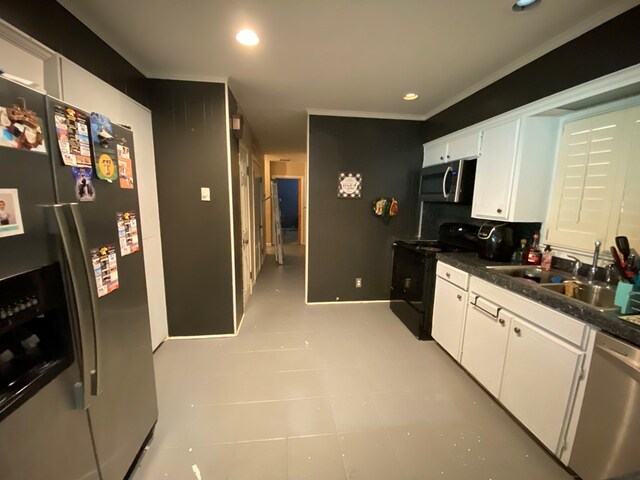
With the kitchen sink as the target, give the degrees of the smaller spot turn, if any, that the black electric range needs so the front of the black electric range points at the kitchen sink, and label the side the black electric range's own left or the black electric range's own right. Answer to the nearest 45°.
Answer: approximately 90° to the black electric range's own left

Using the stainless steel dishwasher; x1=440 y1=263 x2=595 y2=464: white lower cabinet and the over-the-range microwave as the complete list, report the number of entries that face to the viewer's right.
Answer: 0

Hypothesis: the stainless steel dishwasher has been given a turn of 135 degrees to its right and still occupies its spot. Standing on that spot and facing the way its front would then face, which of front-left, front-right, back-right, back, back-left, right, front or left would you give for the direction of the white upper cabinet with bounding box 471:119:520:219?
front-left

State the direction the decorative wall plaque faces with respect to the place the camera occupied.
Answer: facing the viewer

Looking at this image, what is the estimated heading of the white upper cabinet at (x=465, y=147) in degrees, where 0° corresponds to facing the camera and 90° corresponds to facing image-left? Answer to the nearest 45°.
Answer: approximately 45°

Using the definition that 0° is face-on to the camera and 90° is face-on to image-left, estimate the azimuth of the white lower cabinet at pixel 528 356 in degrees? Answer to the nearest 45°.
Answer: approximately 45°

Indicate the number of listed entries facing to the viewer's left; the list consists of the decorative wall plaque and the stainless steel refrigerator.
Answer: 0

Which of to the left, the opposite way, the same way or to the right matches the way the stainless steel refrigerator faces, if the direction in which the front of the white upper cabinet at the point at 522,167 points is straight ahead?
the opposite way

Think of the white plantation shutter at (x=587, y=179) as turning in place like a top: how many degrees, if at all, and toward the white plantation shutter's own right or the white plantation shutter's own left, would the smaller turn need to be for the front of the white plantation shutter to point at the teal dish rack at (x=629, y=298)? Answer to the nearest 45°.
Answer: approximately 45° to the white plantation shutter's own left

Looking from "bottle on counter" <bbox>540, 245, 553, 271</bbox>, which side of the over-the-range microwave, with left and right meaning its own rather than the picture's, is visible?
left

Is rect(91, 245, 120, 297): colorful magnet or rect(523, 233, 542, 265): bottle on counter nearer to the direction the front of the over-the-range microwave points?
the colorful magnet

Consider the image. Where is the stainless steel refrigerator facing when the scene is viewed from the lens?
facing the viewer and to the right of the viewer

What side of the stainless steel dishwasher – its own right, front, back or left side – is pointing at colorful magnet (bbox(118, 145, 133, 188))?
front

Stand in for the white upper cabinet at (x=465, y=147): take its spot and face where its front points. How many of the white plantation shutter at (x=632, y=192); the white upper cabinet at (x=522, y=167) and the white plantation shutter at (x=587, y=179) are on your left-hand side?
3

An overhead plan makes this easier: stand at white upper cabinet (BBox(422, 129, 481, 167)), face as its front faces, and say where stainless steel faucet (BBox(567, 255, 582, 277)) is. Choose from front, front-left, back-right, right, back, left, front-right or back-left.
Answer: left

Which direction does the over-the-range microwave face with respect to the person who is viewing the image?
facing the viewer and to the left of the viewer

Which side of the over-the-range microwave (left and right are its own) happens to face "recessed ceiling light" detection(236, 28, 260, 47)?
front
